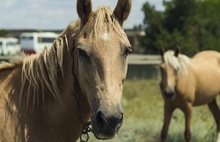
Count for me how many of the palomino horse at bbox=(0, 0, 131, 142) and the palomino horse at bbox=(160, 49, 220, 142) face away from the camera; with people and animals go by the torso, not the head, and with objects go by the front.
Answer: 0

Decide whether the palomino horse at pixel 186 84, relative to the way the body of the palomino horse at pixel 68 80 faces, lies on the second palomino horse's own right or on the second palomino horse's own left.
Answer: on the second palomino horse's own left

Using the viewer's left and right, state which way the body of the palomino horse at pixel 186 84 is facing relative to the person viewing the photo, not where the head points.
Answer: facing the viewer and to the left of the viewer

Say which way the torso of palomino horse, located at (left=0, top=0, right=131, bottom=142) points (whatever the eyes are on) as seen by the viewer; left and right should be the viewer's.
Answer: facing the viewer and to the right of the viewer

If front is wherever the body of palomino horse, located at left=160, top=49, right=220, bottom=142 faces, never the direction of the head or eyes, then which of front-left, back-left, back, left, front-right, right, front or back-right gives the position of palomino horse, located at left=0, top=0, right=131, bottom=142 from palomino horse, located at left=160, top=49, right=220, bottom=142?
front-left
